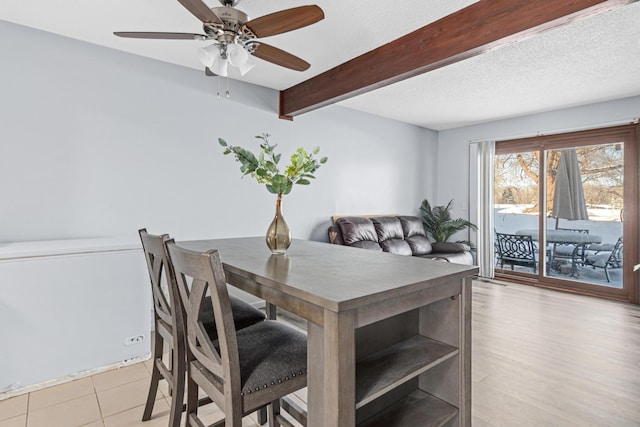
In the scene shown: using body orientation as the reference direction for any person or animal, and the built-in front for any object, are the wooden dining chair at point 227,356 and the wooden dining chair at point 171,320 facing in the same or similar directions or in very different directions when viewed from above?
same or similar directions

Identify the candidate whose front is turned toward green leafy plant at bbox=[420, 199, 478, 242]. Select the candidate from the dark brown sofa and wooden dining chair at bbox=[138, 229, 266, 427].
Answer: the wooden dining chair

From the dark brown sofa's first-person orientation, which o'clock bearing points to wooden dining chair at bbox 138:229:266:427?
The wooden dining chair is roughly at 2 o'clock from the dark brown sofa.

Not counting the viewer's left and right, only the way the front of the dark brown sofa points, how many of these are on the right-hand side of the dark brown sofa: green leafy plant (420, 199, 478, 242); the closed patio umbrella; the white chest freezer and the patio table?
1

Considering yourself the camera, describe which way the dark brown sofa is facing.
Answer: facing the viewer and to the right of the viewer

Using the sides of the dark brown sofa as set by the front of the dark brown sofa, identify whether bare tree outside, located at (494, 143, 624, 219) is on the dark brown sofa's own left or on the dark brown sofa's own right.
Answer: on the dark brown sofa's own left

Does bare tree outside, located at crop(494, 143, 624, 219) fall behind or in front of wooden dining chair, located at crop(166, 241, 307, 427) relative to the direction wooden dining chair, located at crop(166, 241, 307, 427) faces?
in front

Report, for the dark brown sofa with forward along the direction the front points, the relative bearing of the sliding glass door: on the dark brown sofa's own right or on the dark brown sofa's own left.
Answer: on the dark brown sofa's own left

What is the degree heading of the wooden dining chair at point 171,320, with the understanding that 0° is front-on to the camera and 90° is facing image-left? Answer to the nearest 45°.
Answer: approximately 225°

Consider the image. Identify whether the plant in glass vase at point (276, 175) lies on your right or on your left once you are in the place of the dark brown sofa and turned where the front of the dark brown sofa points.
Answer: on your right

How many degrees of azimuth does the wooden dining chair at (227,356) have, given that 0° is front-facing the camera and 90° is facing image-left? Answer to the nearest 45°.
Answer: approximately 225°

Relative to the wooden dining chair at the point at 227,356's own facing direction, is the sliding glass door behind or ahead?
ahead

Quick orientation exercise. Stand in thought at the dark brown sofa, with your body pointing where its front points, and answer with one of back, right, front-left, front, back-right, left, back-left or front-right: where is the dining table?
front-right

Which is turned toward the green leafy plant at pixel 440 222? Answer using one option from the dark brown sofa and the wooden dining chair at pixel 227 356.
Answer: the wooden dining chair

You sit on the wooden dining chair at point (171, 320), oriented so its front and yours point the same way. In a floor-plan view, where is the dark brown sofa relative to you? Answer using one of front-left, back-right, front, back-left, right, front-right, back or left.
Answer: front

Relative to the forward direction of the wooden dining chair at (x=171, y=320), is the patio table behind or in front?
in front
